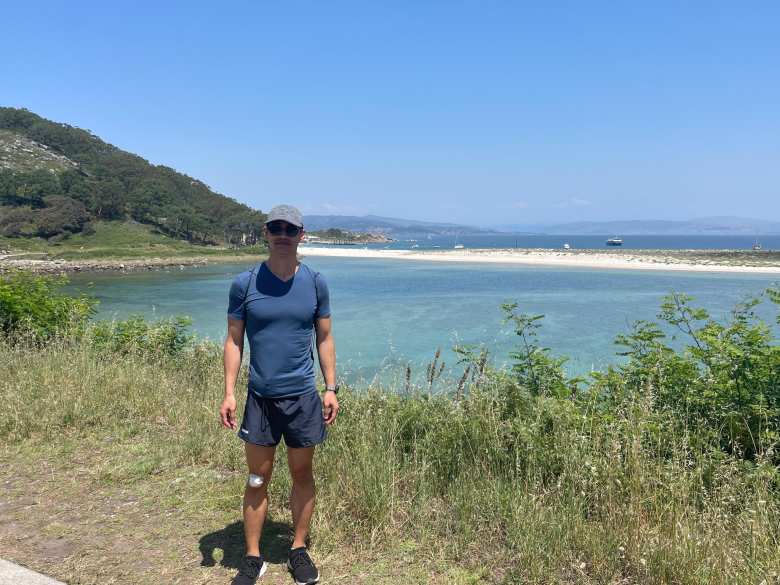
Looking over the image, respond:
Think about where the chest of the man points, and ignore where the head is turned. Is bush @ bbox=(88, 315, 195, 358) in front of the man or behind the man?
behind

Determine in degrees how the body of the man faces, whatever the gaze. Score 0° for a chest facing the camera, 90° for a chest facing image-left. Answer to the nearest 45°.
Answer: approximately 0°

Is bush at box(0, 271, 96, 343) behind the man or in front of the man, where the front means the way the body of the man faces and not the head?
behind
